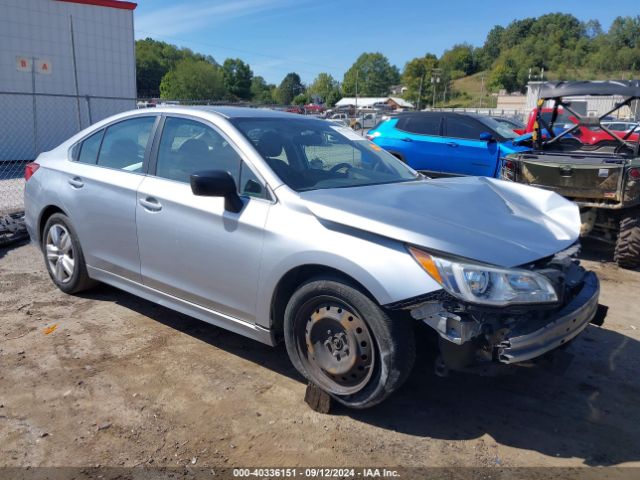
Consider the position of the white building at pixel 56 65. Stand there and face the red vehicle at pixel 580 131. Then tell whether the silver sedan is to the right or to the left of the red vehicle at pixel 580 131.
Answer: right

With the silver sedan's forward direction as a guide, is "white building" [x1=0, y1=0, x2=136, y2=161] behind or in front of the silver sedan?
behind

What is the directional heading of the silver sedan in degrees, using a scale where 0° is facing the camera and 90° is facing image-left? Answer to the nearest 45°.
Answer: approximately 315°

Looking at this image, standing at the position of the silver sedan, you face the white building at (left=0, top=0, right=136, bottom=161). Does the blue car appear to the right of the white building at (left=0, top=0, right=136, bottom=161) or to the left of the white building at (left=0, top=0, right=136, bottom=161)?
right

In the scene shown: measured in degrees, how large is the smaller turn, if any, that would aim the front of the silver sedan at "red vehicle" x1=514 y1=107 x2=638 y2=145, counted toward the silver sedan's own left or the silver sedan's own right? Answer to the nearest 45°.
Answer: approximately 90° to the silver sedan's own left

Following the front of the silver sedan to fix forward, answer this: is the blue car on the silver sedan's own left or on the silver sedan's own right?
on the silver sedan's own left
